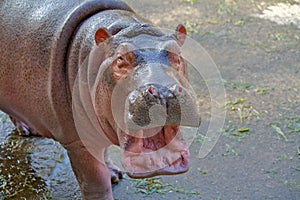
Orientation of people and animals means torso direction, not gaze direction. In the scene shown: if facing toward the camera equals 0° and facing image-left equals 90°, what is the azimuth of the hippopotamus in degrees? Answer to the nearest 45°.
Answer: approximately 315°
